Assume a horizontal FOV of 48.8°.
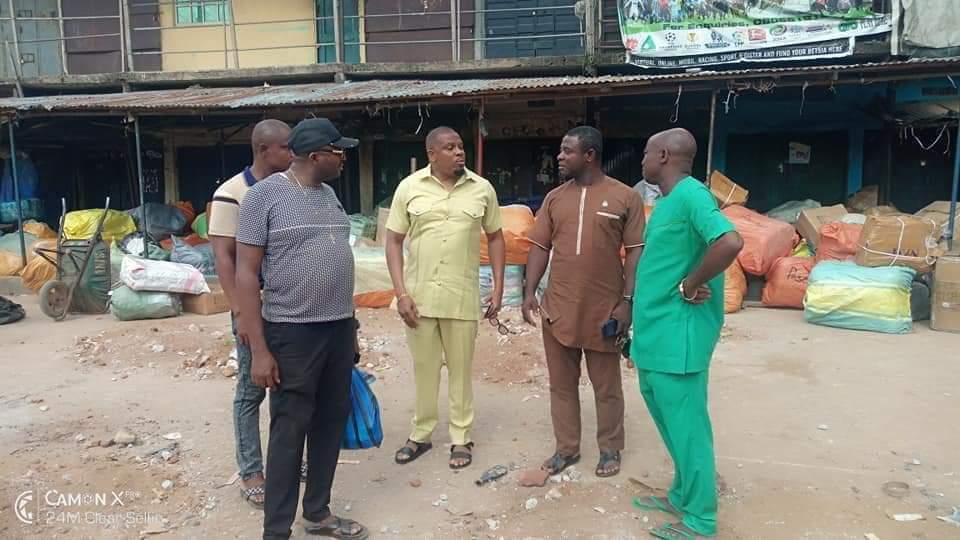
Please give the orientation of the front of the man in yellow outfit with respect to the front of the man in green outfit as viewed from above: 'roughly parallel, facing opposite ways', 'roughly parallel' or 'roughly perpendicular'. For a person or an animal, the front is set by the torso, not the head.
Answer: roughly perpendicular

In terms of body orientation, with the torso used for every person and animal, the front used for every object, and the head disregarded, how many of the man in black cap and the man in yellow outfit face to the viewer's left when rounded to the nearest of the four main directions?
0

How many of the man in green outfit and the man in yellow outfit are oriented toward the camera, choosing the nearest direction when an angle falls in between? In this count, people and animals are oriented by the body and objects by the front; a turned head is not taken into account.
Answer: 1

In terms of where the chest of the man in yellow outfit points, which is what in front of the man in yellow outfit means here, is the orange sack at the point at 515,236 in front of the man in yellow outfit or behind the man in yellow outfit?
behind

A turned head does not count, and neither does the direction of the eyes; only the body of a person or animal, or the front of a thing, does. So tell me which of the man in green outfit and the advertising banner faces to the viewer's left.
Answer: the man in green outfit

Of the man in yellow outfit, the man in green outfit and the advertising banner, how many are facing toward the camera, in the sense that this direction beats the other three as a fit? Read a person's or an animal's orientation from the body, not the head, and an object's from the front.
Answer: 2

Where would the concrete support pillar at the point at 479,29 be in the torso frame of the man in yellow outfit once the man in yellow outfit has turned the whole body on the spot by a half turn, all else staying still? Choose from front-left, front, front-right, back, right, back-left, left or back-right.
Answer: front

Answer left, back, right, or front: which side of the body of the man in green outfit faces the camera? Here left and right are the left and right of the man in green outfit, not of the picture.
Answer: left

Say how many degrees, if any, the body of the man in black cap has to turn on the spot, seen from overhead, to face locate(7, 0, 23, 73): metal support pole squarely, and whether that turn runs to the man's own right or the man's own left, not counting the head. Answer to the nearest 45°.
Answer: approximately 135° to the man's own left

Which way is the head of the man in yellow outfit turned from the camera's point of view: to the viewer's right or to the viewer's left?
to the viewer's right

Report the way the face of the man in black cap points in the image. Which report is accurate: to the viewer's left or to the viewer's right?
to the viewer's right
